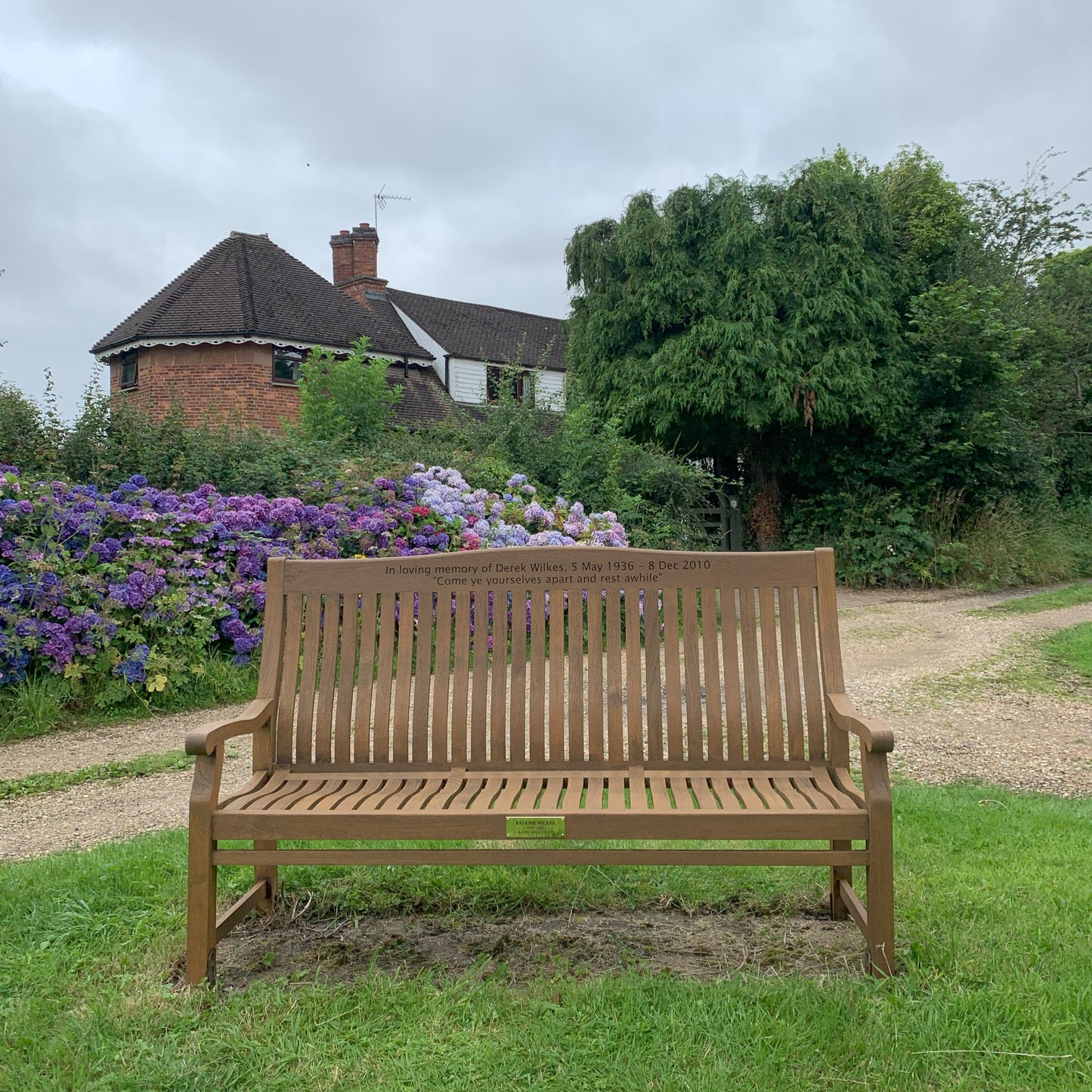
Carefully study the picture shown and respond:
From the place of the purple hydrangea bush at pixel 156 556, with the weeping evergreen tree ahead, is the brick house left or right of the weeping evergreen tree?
left

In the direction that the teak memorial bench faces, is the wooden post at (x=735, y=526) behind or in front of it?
behind

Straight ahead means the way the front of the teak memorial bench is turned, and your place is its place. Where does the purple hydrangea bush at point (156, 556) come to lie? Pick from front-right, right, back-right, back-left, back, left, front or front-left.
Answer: back-right

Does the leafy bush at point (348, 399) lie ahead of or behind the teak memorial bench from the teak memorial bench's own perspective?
behind

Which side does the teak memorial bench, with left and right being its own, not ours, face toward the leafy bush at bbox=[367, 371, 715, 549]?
back

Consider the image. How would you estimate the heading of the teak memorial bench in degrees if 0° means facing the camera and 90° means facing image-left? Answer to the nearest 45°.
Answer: approximately 0°

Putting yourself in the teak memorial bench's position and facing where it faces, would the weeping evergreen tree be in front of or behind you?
behind

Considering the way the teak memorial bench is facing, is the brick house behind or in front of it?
behind
